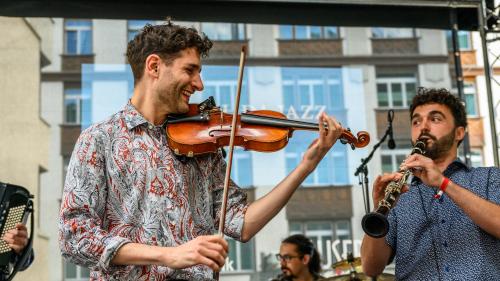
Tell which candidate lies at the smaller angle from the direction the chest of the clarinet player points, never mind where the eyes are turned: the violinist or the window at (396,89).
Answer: the violinist

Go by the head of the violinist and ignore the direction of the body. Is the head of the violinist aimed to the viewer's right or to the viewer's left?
to the viewer's right

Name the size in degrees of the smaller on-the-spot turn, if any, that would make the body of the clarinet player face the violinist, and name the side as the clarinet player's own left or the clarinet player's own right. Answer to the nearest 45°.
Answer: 0° — they already face them

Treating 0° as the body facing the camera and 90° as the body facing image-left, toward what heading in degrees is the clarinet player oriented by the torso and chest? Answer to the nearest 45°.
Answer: approximately 45°

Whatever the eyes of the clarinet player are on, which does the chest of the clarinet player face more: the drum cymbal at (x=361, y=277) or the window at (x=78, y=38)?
the window

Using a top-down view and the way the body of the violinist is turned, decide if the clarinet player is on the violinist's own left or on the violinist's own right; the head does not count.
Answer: on the violinist's own left

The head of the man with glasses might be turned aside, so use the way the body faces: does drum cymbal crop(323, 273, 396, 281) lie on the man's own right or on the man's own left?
on the man's own left

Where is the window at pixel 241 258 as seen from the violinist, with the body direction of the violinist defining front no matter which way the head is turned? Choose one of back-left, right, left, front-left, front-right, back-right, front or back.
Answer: back-left
